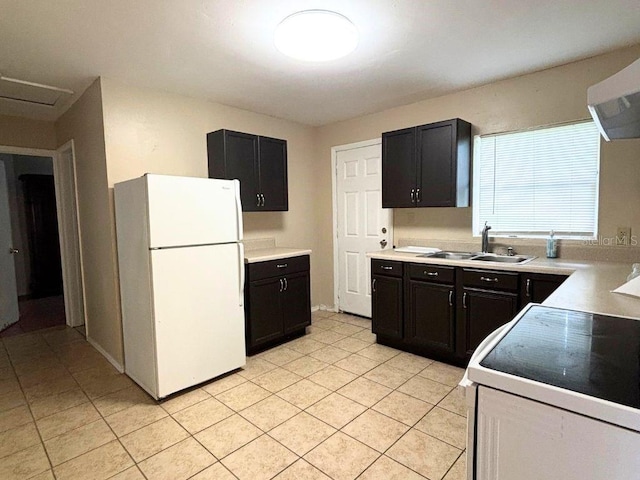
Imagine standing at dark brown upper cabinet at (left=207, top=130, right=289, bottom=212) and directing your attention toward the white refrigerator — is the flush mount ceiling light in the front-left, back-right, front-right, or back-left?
front-left

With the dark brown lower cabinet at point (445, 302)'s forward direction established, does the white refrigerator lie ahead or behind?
ahead

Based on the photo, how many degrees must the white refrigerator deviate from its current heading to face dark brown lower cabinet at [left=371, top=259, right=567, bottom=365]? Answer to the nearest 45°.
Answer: approximately 45° to its left

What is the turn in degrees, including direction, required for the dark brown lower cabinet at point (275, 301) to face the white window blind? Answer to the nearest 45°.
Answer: approximately 45° to its left

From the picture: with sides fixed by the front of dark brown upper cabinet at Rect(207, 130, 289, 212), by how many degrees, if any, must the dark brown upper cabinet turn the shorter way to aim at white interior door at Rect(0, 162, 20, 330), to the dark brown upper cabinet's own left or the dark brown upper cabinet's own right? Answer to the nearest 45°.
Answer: approximately 135° to the dark brown upper cabinet's own right

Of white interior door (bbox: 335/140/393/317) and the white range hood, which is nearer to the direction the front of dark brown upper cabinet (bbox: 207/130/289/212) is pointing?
the white range hood

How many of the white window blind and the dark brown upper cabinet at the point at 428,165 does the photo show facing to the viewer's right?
0

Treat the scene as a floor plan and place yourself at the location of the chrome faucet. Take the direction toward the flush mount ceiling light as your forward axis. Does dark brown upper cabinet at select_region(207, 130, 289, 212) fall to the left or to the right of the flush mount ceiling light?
right

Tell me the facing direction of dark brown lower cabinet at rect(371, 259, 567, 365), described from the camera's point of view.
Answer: facing the viewer and to the left of the viewer

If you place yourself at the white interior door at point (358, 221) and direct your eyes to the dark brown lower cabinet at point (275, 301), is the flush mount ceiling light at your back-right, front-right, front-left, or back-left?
front-left

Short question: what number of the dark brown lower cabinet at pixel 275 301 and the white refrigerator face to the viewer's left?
0

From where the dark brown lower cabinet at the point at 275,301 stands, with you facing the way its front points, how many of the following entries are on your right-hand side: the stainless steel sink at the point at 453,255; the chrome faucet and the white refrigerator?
1

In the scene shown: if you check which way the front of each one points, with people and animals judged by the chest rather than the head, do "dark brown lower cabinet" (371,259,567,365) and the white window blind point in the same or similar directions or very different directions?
same or similar directions

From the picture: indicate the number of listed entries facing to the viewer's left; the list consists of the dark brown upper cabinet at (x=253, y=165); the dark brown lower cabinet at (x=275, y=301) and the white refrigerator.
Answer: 0

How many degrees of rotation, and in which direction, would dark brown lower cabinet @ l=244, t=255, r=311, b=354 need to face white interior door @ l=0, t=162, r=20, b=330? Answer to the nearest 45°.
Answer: approximately 135° to its right

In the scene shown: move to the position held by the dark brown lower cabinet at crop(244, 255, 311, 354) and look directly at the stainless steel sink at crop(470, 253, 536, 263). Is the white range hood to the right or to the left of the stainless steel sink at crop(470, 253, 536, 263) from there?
right
